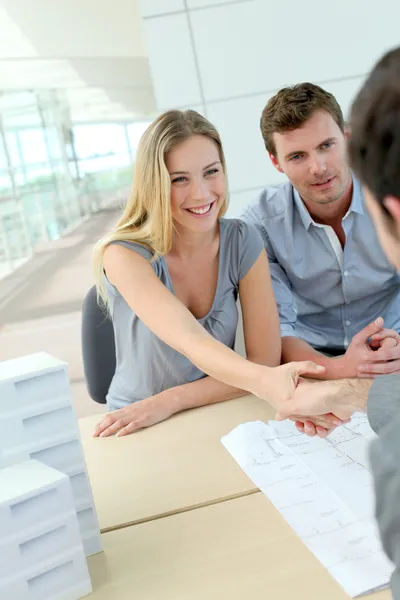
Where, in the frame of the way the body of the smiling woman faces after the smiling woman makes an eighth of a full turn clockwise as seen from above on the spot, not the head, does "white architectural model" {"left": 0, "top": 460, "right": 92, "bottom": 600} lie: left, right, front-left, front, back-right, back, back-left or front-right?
front

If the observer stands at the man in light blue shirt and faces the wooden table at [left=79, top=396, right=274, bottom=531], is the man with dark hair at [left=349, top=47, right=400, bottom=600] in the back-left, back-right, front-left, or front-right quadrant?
front-left

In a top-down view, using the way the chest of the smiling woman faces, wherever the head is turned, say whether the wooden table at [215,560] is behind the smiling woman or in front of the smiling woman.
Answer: in front

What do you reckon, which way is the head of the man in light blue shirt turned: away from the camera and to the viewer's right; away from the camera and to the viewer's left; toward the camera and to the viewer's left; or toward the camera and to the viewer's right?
toward the camera and to the viewer's right

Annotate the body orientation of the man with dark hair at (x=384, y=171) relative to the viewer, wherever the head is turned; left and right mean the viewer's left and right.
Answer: facing away from the viewer and to the left of the viewer

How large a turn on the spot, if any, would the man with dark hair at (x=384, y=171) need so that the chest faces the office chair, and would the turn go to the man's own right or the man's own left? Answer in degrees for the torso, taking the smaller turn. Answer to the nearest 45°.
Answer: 0° — they already face it

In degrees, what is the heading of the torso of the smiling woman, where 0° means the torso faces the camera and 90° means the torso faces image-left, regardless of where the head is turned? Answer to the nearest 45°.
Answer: approximately 315°

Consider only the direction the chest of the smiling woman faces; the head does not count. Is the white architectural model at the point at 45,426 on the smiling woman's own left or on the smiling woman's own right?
on the smiling woman's own right

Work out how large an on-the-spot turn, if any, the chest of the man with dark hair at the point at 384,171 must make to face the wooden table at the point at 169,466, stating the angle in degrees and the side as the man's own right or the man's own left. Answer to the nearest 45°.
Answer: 0° — they already face it

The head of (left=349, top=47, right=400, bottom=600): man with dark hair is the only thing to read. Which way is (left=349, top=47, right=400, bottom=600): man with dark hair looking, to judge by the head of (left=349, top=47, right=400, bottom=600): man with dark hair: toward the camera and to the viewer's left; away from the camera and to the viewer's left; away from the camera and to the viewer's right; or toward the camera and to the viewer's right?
away from the camera and to the viewer's left
